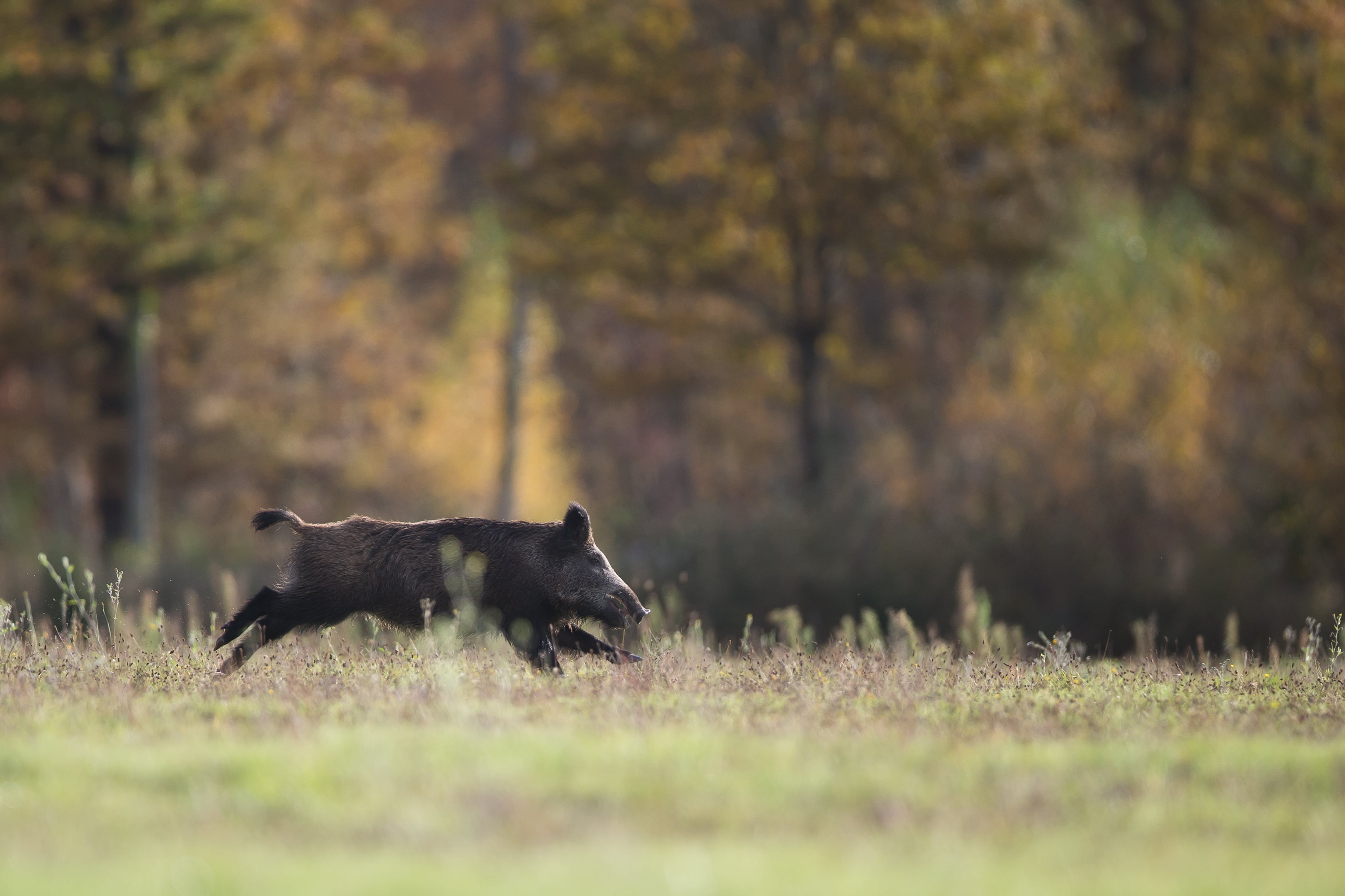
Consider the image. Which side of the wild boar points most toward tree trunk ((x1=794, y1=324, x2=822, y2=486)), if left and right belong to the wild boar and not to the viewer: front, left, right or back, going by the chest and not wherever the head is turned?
left

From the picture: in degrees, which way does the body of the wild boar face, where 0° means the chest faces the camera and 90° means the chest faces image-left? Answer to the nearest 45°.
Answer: approximately 270°

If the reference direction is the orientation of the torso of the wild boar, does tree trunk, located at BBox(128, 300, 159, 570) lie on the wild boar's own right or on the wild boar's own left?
on the wild boar's own left

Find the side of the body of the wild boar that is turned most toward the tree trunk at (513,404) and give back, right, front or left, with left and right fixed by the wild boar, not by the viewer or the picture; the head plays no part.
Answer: left
